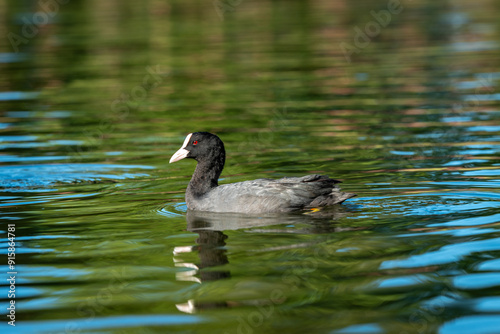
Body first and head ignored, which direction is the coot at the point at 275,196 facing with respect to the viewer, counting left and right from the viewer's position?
facing to the left of the viewer
